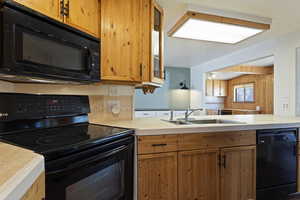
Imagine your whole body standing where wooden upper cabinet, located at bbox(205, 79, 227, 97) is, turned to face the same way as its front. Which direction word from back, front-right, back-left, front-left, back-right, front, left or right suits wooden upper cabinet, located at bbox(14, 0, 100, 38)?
front

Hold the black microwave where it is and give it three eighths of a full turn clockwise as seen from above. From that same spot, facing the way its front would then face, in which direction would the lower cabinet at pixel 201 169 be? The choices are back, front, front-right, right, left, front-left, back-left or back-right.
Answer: back

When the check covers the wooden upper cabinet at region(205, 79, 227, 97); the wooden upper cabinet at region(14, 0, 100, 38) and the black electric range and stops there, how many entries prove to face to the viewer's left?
0

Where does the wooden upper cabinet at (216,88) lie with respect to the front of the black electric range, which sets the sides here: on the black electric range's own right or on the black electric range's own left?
on the black electric range's own left

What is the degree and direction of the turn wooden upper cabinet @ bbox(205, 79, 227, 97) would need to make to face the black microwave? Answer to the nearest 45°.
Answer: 0° — it already faces it

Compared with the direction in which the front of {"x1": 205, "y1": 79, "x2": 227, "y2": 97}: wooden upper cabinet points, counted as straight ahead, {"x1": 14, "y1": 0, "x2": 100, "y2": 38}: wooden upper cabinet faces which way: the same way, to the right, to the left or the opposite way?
to the left

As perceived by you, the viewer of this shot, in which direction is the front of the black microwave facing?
facing the viewer and to the right of the viewer

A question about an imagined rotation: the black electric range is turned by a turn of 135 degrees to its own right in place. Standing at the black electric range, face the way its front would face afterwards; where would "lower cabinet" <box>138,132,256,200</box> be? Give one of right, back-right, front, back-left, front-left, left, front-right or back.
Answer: back

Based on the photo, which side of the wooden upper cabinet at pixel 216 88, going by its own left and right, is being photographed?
front
